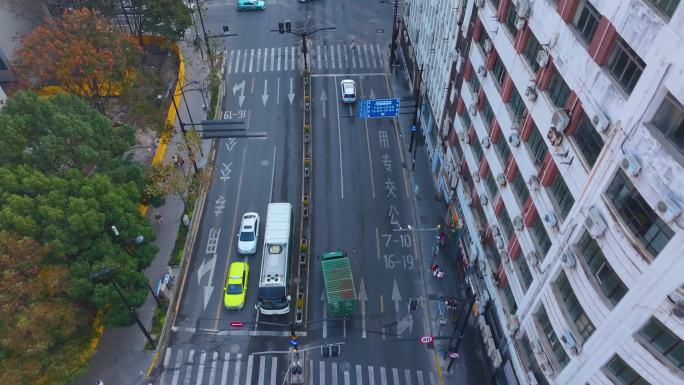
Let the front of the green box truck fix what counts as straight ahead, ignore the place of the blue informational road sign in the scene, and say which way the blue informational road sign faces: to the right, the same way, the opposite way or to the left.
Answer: the opposite way

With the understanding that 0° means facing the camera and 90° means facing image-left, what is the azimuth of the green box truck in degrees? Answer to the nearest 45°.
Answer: approximately 180°

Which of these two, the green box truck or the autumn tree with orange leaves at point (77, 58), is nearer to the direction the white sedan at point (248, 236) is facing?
the green box truck

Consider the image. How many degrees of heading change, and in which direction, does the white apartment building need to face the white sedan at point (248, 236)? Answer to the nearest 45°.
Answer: approximately 45° to its right

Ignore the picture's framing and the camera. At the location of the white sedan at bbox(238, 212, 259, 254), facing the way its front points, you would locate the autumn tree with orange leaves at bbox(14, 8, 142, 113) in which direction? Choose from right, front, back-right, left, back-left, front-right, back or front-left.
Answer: back-right

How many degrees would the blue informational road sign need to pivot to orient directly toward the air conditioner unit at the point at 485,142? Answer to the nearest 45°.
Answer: approximately 45° to its left

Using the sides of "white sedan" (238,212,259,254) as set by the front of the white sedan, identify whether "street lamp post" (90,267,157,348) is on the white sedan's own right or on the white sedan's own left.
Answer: on the white sedan's own right

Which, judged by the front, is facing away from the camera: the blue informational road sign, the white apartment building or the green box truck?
the green box truck
